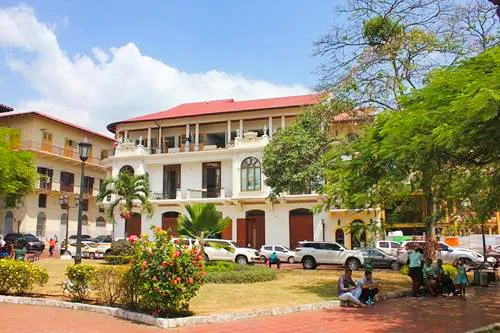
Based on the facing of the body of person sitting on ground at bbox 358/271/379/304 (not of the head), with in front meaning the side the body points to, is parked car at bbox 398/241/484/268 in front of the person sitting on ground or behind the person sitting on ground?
behind

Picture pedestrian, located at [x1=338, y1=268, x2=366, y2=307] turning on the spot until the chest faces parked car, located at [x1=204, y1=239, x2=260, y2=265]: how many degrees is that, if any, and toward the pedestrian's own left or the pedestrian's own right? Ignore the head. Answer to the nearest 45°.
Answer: approximately 180°

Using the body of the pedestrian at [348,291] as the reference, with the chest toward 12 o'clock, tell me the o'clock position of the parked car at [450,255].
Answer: The parked car is roughly at 8 o'clock from the pedestrian.

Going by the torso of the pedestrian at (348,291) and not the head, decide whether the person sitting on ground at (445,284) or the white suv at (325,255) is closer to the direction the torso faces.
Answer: the person sitting on ground

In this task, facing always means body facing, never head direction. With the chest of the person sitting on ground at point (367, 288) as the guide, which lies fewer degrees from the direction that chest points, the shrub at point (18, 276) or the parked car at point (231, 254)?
the shrub
